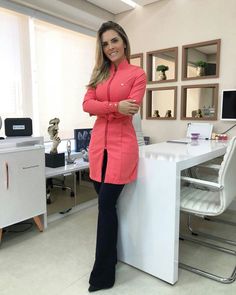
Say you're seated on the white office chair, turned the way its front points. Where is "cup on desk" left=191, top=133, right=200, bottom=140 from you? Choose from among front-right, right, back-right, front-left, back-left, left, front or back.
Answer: front-right

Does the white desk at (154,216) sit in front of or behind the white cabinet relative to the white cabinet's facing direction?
in front

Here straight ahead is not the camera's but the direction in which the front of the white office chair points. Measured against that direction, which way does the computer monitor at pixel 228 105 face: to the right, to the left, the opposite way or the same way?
to the left

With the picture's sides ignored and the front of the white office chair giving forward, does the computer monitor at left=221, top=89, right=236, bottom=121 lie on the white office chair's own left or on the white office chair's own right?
on the white office chair's own right

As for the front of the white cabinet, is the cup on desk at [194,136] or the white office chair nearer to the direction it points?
the white office chair

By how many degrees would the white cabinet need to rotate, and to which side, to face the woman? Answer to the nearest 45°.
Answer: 0° — it already faces them

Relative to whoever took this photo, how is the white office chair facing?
facing away from the viewer and to the left of the viewer

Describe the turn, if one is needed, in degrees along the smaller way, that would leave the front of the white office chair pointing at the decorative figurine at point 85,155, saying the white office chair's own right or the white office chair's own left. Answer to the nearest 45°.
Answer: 0° — it already faces it

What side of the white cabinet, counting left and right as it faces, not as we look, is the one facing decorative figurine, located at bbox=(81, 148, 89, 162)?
left

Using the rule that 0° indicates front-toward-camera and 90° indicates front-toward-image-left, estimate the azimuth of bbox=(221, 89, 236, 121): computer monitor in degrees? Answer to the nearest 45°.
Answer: approximately 45°

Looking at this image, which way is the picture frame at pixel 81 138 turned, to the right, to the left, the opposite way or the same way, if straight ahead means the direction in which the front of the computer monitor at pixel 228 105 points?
to the left

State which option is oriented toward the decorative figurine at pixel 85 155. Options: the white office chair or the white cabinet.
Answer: the white office chair
